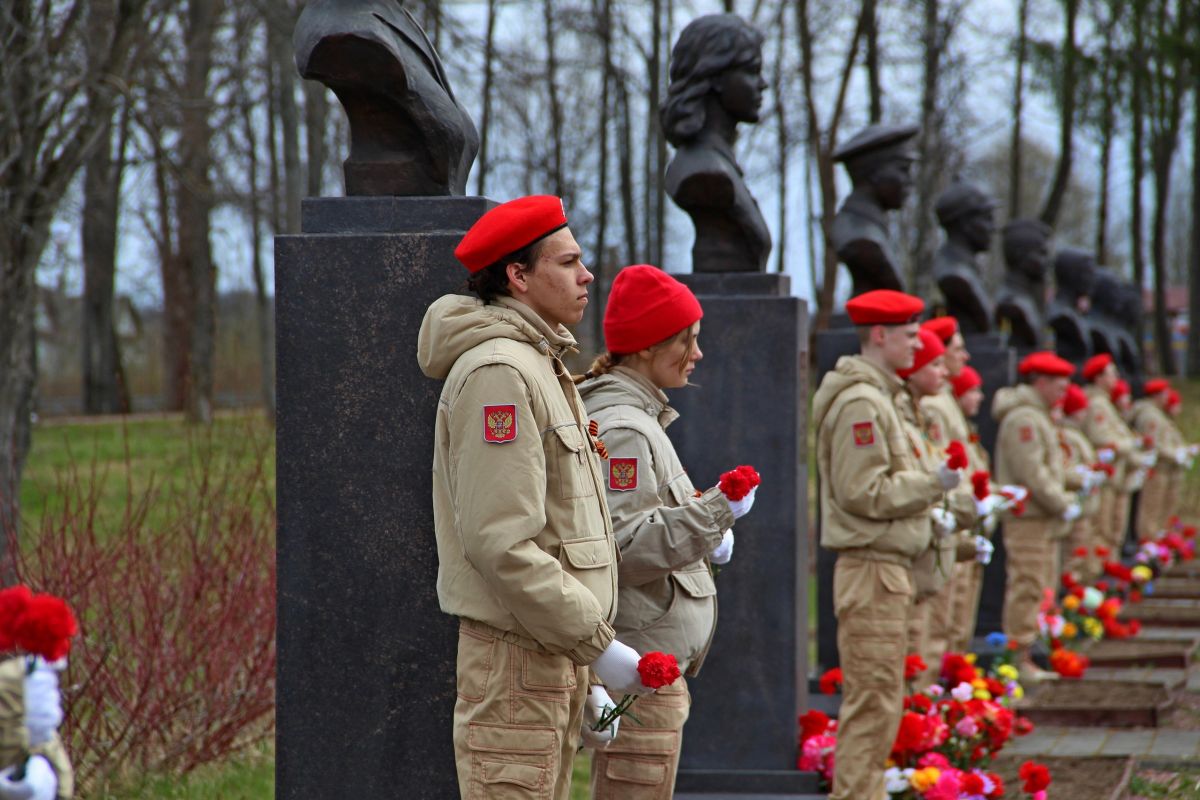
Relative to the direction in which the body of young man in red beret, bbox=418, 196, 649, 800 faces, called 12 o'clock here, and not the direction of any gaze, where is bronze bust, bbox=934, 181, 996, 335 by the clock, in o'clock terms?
The bronze bust is roughly at 10 o'clock from the young man in red beret.

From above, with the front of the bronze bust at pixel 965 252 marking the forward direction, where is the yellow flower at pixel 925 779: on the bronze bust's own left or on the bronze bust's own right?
on the bronze bust's own right

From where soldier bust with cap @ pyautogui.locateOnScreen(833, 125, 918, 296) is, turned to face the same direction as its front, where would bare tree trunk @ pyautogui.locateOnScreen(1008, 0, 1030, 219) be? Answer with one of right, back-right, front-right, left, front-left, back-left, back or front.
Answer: left

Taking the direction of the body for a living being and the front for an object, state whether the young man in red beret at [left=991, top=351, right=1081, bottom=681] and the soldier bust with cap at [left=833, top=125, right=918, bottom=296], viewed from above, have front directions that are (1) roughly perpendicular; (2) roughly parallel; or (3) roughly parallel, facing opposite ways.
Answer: roughly parallel

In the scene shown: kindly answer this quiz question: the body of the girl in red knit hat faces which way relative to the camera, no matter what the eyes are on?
to the viewer's right

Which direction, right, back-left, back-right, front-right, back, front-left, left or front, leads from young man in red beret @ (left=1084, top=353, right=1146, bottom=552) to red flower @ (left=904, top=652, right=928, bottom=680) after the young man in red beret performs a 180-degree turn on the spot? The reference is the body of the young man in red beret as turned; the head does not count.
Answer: left

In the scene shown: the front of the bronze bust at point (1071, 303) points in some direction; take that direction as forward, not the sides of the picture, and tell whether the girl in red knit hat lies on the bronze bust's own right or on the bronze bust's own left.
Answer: on the bronze bust's own right

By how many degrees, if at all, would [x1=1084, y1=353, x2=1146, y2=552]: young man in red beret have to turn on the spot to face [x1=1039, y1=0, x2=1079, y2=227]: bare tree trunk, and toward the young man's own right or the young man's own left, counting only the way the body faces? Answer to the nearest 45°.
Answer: approximately 90° to the young man's own left

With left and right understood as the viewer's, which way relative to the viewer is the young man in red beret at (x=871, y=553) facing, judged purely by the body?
facing to the right of the viewer

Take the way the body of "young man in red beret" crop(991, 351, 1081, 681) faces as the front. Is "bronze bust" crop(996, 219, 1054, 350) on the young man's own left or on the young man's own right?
on the young man's own left
